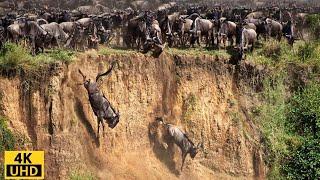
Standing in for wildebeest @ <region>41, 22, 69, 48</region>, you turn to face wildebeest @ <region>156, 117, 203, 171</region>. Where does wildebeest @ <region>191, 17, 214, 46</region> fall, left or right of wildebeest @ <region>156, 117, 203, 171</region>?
left

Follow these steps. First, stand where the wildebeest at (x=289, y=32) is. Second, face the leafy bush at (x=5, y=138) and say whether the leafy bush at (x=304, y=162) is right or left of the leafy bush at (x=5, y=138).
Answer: left

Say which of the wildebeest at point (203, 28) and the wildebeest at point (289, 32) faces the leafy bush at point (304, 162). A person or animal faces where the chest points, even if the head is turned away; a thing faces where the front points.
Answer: the wildebeest at point (289, 32)

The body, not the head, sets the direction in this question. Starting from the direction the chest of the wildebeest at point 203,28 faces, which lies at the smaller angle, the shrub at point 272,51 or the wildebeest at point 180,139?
the wildebeest

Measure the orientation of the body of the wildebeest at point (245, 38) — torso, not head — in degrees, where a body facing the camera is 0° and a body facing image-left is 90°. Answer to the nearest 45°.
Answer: approximately 45°

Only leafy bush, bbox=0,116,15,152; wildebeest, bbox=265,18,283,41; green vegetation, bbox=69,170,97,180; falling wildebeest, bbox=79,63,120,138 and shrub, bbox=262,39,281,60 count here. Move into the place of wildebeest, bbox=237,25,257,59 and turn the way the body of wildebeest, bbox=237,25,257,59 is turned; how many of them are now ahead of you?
3

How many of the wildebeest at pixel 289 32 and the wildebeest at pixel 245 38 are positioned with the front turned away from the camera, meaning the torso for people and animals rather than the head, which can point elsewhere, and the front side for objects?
0

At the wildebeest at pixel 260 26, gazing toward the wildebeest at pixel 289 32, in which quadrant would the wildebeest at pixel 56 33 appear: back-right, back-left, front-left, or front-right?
back-right
